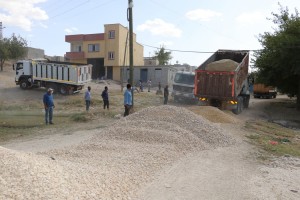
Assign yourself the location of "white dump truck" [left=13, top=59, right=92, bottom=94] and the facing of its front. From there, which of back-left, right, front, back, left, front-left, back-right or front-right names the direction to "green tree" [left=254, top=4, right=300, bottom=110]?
back

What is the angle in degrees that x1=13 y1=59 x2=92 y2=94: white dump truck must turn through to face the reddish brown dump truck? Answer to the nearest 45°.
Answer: approximately 180°

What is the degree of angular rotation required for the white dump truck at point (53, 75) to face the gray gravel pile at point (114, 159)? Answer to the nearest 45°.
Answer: approximately 135° to its left

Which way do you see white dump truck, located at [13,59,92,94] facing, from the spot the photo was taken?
facing away from the viewer and to the left of the viewer

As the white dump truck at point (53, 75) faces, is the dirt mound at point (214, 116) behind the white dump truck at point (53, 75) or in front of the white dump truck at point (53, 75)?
behind

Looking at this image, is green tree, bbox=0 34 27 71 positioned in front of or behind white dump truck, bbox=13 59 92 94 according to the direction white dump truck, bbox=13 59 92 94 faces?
in front

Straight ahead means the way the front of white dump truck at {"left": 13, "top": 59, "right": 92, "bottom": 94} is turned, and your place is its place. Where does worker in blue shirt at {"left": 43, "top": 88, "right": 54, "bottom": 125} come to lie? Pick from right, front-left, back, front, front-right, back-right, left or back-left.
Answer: back-left

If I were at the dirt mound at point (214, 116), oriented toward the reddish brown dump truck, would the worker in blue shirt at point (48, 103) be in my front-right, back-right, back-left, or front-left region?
back-left

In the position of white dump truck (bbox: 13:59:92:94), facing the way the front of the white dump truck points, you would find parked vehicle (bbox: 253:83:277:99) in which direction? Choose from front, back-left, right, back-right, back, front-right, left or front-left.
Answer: back-right

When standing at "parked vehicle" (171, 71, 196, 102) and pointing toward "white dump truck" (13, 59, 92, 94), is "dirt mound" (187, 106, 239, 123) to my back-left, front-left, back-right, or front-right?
back-left

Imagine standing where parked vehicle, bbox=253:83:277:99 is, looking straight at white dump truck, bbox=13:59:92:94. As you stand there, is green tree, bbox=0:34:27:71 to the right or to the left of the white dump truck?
right

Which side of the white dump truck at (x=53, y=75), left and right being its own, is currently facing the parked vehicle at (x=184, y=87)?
back

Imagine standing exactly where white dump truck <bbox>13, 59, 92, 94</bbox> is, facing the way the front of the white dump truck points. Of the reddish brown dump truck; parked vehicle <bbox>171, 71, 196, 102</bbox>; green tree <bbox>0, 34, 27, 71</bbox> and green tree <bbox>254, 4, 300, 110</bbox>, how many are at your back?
3
